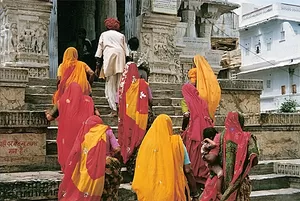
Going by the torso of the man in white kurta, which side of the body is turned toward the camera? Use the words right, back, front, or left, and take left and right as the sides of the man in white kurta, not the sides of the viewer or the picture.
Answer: back

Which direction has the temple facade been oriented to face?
toward the camera

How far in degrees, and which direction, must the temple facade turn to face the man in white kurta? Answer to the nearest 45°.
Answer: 0° — it already faces them

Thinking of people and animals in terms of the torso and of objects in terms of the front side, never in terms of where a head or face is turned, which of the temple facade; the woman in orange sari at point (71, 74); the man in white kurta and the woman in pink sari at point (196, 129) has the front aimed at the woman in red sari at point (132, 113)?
the temple facade

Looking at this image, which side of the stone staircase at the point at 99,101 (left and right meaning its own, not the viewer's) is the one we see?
front

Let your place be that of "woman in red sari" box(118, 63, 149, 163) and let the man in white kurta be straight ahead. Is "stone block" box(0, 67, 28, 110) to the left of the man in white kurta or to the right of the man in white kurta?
left

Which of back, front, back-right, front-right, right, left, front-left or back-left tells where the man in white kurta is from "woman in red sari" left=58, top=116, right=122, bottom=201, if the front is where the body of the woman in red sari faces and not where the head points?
front-left

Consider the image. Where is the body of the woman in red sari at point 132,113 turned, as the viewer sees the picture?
away from the camera

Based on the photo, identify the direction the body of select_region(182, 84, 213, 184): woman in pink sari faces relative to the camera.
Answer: away from the camera

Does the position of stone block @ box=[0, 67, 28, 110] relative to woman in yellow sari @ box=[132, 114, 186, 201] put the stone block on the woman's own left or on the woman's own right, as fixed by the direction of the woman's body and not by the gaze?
on the woman's own left

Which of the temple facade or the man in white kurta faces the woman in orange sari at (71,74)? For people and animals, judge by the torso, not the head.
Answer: the temple facade

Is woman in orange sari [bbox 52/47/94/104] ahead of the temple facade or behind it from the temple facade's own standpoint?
ahead
